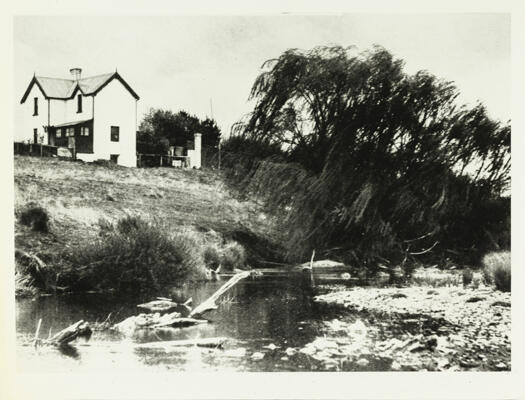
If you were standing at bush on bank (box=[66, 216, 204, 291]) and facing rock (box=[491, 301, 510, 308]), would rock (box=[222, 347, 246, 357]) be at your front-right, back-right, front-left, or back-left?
front-right

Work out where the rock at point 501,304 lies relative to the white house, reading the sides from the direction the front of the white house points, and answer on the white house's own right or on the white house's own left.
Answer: on the white house's own left

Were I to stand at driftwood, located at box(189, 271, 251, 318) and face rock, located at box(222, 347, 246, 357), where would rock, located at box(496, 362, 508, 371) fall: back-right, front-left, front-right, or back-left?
front-left

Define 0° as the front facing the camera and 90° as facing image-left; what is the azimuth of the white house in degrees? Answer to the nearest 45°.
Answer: approximately 45°

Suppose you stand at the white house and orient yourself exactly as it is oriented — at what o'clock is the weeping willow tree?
The weeping willow tree is roughly at 10 o'clock from the white house.

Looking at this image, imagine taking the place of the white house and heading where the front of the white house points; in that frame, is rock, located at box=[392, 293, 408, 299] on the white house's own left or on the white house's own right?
on the white house's own left
